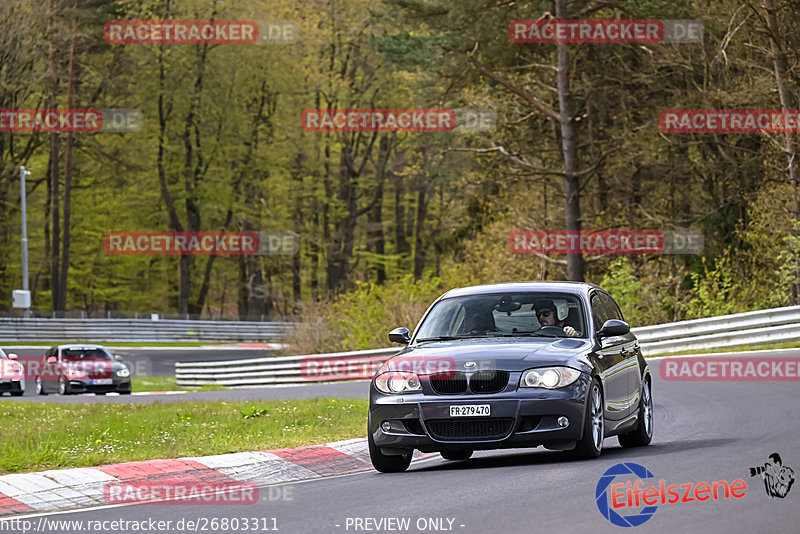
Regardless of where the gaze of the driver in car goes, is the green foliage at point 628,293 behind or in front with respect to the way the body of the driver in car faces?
behind

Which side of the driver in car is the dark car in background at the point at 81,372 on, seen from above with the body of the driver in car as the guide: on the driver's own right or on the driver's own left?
on the driver's own right

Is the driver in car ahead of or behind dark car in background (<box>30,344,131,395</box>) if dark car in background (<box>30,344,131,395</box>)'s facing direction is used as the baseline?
ahead

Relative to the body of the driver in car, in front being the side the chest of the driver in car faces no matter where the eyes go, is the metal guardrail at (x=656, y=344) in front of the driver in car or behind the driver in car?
behind

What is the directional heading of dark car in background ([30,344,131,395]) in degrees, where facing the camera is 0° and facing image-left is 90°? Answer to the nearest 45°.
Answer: approximately 315°

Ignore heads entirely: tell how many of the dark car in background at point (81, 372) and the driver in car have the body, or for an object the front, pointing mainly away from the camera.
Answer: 0

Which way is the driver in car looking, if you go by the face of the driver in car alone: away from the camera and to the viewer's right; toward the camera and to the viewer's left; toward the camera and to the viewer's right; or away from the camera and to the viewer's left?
toward the camera and to the viewer's left

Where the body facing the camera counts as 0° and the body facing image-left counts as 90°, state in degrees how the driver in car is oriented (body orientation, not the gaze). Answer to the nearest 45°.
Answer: approximately 45°
